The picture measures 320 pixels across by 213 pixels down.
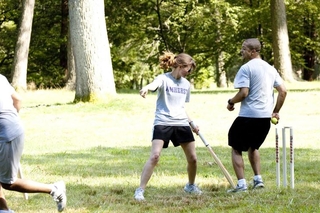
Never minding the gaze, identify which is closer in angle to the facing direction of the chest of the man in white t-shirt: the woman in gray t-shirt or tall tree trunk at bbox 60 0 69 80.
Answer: the tall tree trunk

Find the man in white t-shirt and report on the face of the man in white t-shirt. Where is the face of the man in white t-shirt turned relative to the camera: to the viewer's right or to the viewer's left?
to the viewer's left

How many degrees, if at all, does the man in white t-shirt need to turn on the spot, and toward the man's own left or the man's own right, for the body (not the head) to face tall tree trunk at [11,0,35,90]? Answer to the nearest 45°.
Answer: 0° — they already face it

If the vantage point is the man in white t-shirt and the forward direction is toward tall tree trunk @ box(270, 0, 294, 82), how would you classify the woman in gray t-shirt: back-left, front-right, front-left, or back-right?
back-left

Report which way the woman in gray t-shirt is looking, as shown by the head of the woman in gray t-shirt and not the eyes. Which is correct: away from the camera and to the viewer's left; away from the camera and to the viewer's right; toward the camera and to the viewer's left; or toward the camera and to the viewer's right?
toward the camera and to the viewer's right

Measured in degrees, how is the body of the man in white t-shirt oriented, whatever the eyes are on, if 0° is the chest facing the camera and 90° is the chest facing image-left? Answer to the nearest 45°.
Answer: approximately 135°

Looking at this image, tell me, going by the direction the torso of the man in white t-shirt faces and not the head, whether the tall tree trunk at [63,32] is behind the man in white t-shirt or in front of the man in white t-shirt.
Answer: in front

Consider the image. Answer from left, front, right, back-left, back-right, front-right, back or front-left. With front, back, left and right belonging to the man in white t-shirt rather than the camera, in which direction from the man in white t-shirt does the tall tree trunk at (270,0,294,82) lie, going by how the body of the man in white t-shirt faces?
front-right

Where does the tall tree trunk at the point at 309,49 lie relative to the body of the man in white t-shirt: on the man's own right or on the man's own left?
on the man's own right
